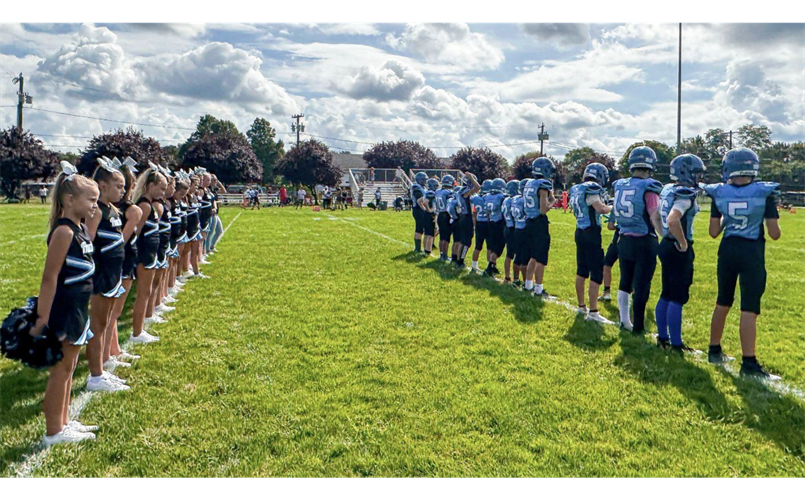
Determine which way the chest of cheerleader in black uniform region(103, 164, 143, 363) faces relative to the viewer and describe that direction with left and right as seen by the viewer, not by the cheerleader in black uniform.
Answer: facing to the right of the viewer

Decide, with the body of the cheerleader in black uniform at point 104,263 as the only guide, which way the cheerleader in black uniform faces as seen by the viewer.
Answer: to the viewer's right

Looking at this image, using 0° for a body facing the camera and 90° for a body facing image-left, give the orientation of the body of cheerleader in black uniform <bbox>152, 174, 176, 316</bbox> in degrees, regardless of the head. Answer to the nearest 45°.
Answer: approximately 270°

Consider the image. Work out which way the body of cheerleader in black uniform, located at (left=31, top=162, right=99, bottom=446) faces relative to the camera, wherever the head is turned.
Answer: to the viewer's right

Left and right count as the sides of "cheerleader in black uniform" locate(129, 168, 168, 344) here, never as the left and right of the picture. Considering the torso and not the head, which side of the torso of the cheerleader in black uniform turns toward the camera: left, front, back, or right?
right

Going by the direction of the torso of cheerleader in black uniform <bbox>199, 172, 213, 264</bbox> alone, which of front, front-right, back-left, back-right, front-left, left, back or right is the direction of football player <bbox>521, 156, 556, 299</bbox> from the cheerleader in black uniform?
front-right
